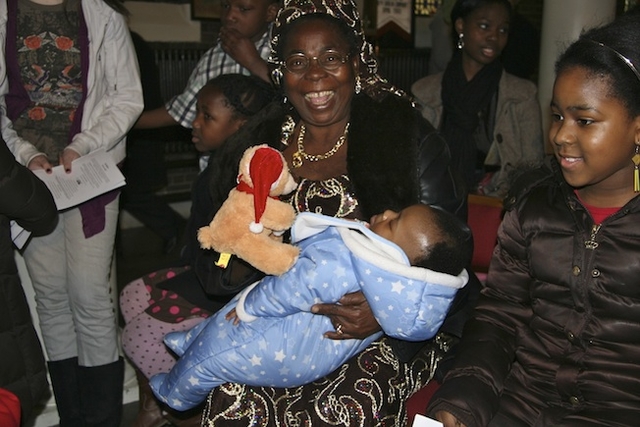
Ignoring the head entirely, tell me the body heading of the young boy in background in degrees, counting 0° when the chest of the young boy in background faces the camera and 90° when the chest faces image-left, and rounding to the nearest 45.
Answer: approximately 45°

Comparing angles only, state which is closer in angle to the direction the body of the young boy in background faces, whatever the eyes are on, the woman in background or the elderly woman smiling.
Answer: the elderly woman smiling

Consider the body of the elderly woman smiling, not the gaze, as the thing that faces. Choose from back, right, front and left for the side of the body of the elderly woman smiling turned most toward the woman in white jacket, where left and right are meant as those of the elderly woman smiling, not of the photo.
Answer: right

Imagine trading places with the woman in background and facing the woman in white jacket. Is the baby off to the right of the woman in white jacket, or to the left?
left

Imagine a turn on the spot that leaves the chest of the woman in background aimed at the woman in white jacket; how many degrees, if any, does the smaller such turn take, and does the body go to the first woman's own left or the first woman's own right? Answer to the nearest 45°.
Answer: approximately 45° to the first woman's own right

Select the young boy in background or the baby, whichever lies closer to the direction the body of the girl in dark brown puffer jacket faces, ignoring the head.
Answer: the baby

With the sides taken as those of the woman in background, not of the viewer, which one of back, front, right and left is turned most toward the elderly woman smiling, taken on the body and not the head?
front

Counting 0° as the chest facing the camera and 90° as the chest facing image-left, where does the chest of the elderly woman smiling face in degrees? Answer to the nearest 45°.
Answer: approximately 45°

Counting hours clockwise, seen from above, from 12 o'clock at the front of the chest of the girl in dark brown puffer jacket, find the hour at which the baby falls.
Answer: The baby is roughly at 1 o'clock from the girl in dark brown puffer jacket.

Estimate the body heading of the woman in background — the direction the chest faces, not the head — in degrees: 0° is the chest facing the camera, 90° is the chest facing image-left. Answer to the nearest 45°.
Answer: approximately 0°

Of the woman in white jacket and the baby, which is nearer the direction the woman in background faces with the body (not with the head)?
the baby

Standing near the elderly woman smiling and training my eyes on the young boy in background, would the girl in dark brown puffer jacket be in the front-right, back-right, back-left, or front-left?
back-right
